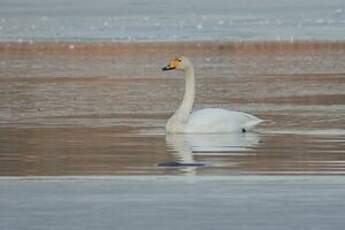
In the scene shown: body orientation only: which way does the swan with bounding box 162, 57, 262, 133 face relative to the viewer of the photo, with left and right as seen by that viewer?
facing to the left of the viewer
